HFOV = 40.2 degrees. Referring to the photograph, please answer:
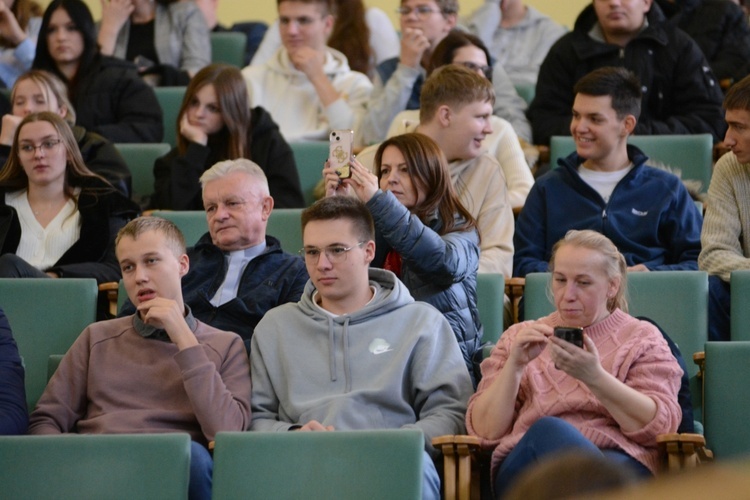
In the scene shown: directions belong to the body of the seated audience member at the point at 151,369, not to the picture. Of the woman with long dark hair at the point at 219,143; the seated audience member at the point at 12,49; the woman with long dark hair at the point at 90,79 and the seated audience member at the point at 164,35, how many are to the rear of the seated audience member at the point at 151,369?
4

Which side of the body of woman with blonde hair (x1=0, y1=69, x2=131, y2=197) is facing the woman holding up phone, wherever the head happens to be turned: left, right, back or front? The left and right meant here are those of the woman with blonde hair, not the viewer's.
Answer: left

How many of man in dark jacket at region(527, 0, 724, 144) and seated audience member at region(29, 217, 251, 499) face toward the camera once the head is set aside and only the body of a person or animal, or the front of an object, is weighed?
2

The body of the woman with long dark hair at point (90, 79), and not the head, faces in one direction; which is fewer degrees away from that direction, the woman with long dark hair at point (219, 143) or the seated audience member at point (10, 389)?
the seated audience member

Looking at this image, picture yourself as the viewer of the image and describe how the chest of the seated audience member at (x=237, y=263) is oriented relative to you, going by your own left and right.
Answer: facing the viewer and to the left of the viewer

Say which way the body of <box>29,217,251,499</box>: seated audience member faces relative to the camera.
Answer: toward the camera

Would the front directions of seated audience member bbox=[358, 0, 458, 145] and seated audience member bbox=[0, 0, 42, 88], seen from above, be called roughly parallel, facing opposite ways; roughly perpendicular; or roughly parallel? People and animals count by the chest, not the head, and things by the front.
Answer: roughly parallel

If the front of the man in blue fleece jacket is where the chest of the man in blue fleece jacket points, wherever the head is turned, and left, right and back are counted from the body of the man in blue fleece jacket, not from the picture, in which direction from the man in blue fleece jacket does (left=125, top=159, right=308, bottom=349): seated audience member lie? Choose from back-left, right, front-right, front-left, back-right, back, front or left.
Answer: front-right

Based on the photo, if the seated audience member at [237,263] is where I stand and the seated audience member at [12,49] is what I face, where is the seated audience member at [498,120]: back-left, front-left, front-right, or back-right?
front-right

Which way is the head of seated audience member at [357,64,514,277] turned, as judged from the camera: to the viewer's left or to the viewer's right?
to the viewer's right

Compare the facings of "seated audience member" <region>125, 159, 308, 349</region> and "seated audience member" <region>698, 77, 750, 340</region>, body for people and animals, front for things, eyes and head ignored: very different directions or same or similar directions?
same or similar directions

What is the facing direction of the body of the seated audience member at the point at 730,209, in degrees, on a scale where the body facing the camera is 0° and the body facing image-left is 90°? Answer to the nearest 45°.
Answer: approximately 45°

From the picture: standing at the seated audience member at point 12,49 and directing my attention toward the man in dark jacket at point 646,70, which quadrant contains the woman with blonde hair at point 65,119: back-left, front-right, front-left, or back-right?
front-right

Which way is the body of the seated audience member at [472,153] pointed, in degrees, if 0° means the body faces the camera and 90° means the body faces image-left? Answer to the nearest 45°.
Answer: approximately 315°

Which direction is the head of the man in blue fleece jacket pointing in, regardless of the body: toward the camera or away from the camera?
toward the camera

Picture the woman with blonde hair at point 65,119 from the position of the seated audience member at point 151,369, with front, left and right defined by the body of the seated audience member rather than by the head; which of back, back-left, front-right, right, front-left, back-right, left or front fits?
back
